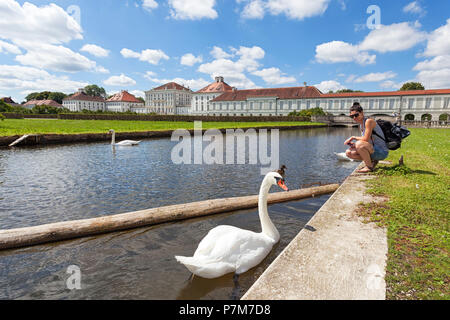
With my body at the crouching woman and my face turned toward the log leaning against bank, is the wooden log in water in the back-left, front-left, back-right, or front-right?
front-left

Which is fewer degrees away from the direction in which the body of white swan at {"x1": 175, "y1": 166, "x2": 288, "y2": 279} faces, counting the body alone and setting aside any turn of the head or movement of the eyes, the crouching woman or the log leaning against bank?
the crouching woman

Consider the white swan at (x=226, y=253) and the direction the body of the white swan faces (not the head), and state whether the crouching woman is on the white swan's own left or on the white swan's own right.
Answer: on the white swan's own left

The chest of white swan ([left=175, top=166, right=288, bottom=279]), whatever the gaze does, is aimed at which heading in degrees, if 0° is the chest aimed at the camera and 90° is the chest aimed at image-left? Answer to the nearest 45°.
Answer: approximately 270°

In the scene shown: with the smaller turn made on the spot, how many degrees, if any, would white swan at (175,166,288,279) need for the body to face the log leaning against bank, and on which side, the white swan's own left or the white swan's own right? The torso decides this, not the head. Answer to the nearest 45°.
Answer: approximately 135° to the white swan's own left
